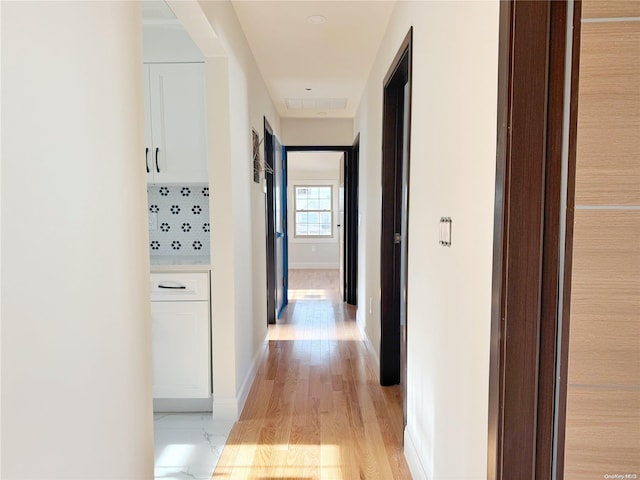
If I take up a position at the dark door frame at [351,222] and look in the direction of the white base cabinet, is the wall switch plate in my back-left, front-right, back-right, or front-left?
front-left

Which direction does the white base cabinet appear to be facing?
toward the camera

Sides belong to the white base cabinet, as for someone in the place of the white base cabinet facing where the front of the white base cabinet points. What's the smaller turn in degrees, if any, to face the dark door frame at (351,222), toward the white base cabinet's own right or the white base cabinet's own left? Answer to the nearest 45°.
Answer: approximately 135° to the white base cabinet's own left

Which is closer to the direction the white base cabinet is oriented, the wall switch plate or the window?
the wall switch plate

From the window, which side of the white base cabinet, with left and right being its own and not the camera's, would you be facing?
back

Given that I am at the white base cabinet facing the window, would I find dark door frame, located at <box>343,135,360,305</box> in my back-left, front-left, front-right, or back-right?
front-right

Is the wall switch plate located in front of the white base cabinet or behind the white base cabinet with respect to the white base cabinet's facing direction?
in front
